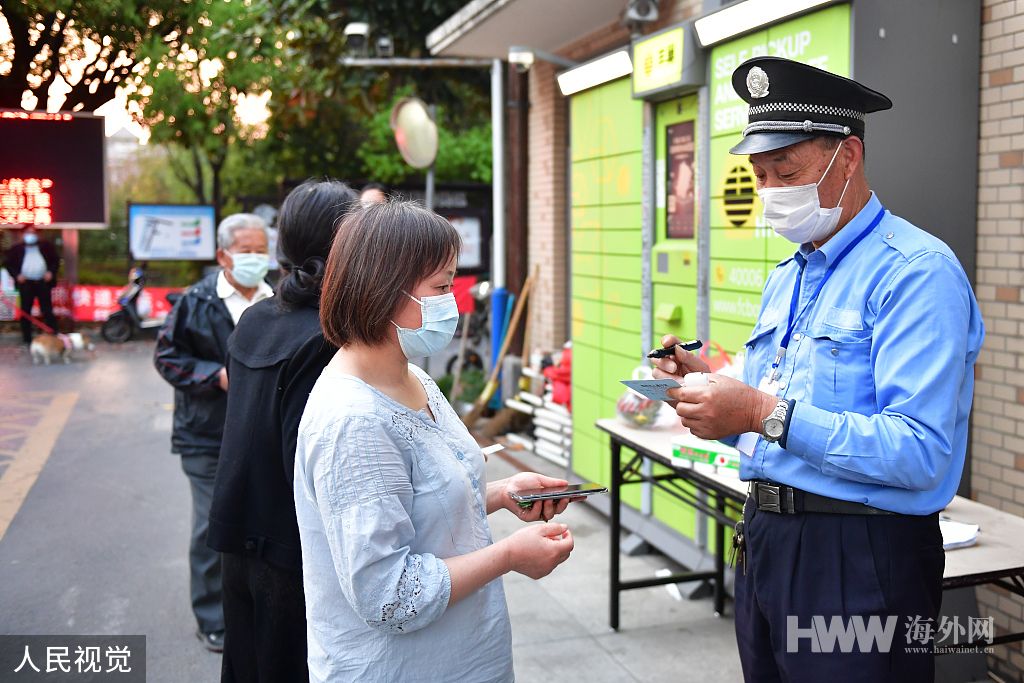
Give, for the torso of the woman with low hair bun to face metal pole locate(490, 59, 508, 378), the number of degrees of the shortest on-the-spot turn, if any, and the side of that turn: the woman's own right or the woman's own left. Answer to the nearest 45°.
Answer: approximately 45° to the woman's own left

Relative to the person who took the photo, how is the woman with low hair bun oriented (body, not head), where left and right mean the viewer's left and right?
facing away from the viewer and to the right of the viewer

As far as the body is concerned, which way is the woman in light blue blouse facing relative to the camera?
to the viewer's right

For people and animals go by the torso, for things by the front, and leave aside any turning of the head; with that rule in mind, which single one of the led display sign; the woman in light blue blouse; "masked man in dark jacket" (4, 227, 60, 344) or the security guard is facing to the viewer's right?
the woman in light blue blouse
